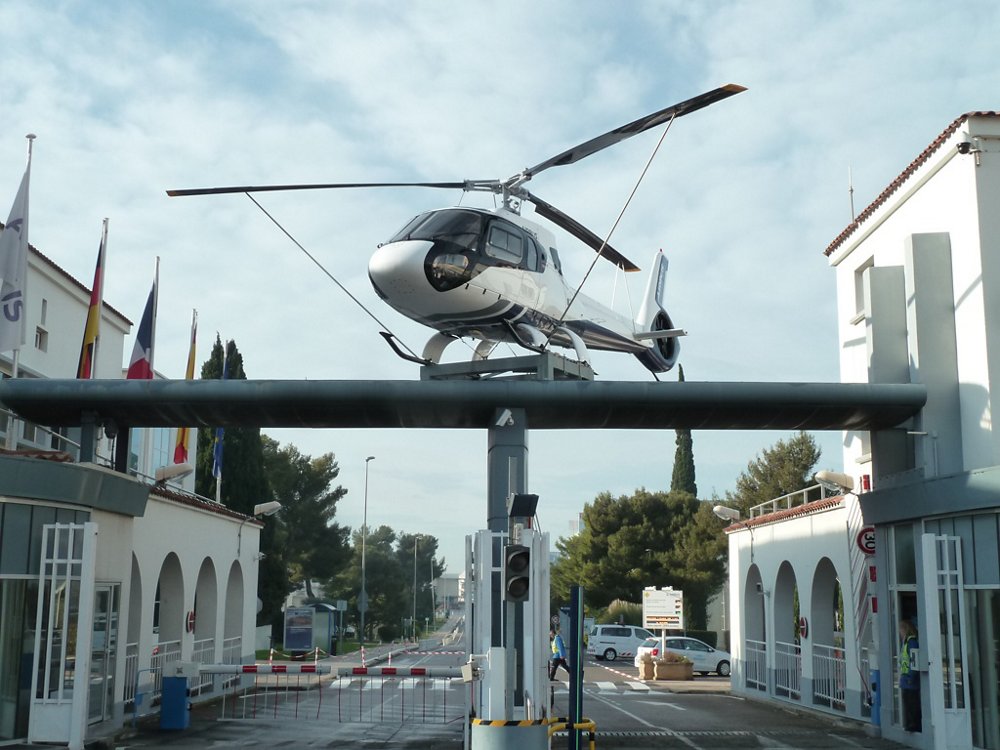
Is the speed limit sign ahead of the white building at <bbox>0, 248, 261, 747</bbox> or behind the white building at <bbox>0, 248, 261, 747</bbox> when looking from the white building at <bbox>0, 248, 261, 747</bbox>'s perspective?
ahead

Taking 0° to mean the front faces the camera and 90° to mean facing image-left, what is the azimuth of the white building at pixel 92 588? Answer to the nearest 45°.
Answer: approximately 315°

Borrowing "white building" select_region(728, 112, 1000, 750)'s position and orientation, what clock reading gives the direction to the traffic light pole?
The traffic light pole is roughly at 1 o'clock from the white building.

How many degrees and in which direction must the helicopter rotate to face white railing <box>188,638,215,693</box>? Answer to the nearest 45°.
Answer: approximately 90° to its right

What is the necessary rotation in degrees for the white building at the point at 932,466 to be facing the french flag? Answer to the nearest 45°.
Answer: approximately 45° to its right

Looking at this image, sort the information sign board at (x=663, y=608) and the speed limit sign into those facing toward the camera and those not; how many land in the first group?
2

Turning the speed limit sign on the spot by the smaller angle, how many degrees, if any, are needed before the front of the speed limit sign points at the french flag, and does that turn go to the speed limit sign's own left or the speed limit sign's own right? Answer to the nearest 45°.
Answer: approximately 90° to the speed limit sign's own right

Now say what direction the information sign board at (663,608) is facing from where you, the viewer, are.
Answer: facing the viewer

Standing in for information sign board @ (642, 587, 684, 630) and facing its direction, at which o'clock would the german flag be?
The german flag is roughly at 1 o'clock from the information sign board.

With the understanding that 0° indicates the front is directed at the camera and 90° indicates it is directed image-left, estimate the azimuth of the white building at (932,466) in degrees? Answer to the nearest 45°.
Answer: approximately 45°

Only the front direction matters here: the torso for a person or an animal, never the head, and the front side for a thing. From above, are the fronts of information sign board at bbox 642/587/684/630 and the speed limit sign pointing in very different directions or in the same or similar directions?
same or similar directions
